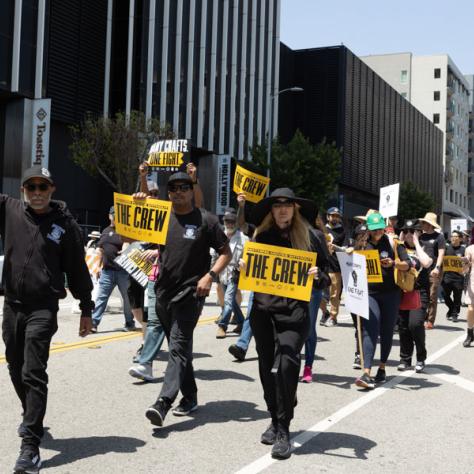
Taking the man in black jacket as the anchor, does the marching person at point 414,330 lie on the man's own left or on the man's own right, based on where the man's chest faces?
on the man's own left

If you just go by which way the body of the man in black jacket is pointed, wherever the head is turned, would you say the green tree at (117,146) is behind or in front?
behind

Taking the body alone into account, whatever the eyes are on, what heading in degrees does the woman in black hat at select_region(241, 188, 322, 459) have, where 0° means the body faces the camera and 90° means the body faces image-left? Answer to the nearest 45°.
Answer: approximately 0°

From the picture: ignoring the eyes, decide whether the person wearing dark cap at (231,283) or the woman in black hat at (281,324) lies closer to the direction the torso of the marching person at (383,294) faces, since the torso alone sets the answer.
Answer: the woman in black hat

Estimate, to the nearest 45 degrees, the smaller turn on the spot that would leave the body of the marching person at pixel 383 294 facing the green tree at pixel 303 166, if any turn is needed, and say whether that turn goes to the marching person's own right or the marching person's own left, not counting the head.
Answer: approximately 135° to the marching person's own right

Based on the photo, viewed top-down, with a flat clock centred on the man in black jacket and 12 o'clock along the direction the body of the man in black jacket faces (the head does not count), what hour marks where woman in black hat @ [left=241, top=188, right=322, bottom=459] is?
The woman in black hat is roughly at 9 o'clock from the man in black jacket.

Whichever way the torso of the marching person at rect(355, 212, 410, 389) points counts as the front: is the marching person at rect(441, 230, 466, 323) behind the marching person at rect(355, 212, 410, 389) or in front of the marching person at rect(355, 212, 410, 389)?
behind

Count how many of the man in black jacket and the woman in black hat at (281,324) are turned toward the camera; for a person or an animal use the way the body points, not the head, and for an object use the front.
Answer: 2

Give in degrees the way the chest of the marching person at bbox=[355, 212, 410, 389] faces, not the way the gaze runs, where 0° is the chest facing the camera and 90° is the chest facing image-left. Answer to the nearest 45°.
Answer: approximately 45°

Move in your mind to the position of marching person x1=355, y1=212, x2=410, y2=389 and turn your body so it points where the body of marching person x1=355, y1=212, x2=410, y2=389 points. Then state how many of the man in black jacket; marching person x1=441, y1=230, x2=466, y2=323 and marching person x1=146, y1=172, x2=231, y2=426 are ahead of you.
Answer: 2
